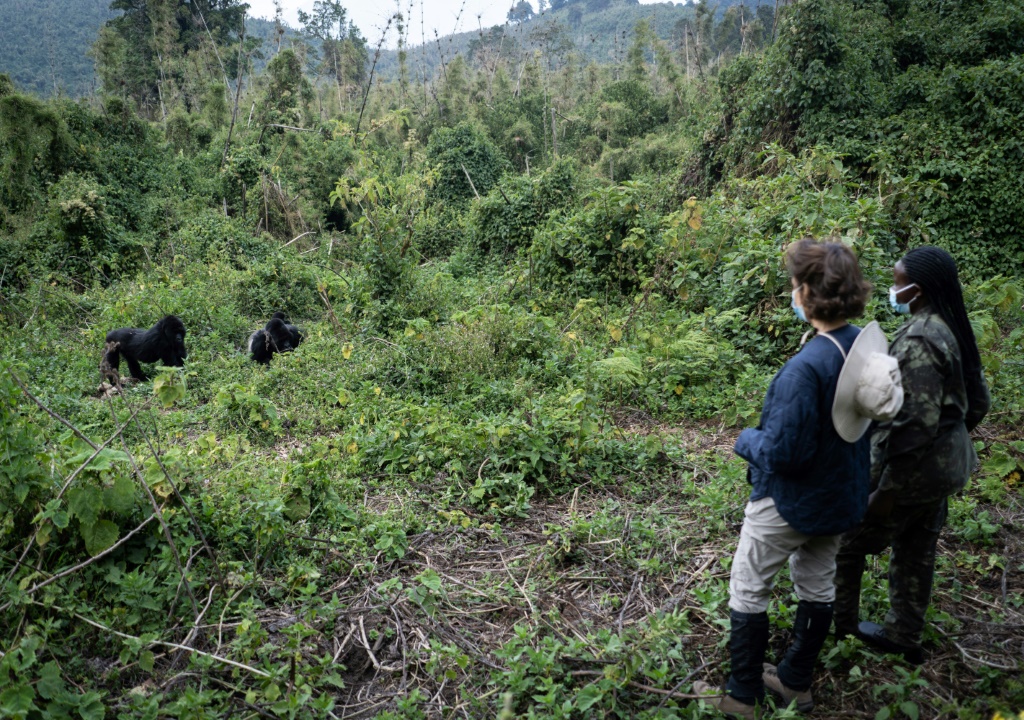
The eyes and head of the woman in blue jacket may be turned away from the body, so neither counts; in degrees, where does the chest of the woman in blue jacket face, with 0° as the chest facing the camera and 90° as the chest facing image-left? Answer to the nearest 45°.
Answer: approximately 135°

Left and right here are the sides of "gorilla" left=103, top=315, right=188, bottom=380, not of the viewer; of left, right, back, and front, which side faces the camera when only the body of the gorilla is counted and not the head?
right

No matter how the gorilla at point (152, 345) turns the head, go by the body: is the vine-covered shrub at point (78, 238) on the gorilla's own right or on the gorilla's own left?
on the gorilla's own left

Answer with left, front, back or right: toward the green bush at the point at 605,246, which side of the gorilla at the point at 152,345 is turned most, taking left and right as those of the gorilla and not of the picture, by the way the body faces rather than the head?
front

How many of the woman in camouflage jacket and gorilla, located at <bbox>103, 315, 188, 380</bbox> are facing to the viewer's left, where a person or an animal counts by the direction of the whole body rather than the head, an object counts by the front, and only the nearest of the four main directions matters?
1

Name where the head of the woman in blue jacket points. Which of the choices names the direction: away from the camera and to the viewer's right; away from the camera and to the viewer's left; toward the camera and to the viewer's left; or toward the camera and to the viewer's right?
away from the camera and to the viewer's left

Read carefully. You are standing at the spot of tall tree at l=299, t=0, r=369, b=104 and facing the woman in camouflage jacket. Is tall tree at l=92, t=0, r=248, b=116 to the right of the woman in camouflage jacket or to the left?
right

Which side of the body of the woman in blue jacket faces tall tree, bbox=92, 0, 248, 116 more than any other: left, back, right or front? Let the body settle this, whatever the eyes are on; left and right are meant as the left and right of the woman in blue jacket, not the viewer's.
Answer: front

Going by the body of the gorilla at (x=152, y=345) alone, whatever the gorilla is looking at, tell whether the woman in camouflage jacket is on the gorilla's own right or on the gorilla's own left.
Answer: on the gorilla's own right

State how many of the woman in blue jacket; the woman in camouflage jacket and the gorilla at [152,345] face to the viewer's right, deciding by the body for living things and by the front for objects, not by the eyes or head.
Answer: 1

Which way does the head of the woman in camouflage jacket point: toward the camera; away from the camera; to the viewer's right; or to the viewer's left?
to the viewer's left

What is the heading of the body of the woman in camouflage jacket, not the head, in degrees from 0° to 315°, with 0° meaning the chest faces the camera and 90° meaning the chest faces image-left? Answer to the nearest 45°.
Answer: approximately 90°

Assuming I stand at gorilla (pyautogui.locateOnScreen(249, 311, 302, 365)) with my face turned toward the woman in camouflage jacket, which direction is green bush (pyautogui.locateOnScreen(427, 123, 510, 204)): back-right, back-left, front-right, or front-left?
back-left
